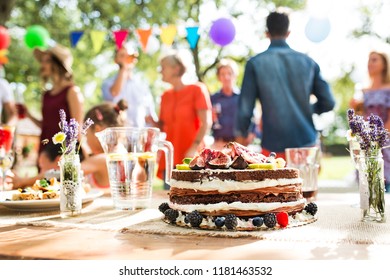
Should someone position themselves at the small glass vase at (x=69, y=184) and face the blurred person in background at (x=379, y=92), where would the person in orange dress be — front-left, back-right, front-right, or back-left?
front-left

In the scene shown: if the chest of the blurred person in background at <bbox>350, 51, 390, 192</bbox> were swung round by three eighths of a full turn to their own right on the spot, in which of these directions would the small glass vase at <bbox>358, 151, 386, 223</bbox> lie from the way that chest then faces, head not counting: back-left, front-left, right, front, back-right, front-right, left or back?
back

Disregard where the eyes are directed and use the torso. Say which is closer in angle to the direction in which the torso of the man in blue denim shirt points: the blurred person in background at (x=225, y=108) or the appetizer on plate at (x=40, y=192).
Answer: the blurred person in background

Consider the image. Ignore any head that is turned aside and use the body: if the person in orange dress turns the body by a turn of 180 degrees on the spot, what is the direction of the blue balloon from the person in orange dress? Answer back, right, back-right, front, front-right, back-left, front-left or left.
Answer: front

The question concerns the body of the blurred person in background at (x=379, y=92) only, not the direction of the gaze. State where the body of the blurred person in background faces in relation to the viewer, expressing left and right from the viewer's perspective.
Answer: facing the viewer and to the left of the viewer

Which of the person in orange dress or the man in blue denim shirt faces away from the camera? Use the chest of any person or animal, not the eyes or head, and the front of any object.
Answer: the man in blue denim shirt

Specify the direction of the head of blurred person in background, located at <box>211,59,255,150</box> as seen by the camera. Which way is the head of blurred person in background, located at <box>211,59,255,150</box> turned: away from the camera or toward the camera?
toward the camera

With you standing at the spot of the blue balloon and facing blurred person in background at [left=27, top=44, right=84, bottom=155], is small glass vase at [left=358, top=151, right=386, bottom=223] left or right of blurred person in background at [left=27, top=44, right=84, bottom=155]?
left

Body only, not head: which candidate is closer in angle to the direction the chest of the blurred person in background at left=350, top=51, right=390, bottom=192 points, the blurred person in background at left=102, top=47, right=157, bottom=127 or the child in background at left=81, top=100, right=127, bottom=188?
the child in background

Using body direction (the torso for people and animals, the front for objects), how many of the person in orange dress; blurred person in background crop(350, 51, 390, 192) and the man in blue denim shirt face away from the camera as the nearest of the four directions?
1

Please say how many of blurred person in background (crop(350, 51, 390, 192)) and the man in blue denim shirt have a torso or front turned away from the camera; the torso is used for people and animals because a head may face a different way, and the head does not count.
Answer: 1

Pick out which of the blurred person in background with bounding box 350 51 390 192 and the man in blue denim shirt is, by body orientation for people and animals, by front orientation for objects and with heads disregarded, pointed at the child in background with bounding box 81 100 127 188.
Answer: the blurred person in background

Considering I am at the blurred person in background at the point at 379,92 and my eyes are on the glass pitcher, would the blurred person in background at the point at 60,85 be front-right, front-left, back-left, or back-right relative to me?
front-right

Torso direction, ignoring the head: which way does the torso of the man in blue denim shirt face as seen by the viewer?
away from the camera
